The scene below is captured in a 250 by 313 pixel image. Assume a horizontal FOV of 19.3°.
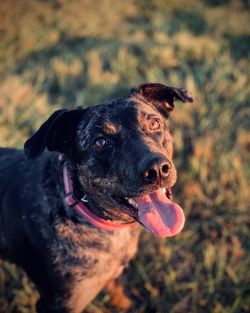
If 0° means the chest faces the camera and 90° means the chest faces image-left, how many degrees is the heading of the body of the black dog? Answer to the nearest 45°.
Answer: approximately 315°
